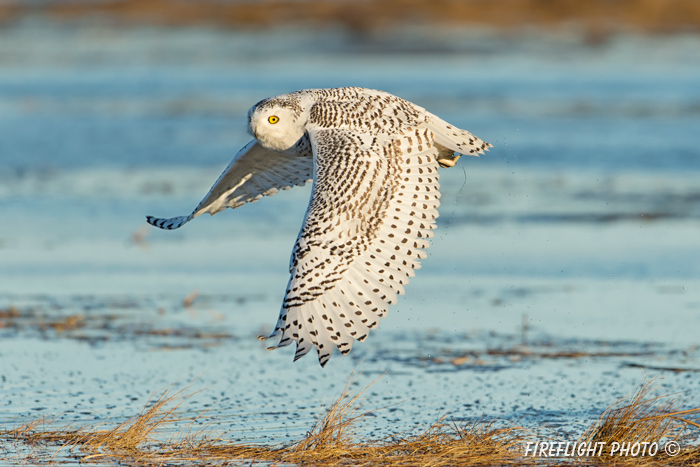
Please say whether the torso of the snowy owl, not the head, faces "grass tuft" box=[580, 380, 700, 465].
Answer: no

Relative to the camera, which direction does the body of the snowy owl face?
to the viewer's left
